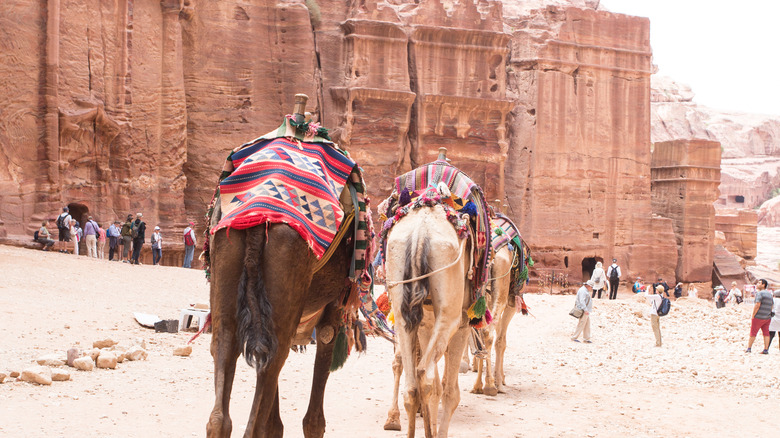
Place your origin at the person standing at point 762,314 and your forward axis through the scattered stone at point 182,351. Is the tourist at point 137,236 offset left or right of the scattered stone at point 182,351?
right

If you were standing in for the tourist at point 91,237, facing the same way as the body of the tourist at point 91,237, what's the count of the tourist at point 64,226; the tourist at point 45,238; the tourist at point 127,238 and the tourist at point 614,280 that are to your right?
2

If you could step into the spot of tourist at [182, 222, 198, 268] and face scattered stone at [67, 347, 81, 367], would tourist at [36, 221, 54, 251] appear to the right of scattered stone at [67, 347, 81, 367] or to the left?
right
